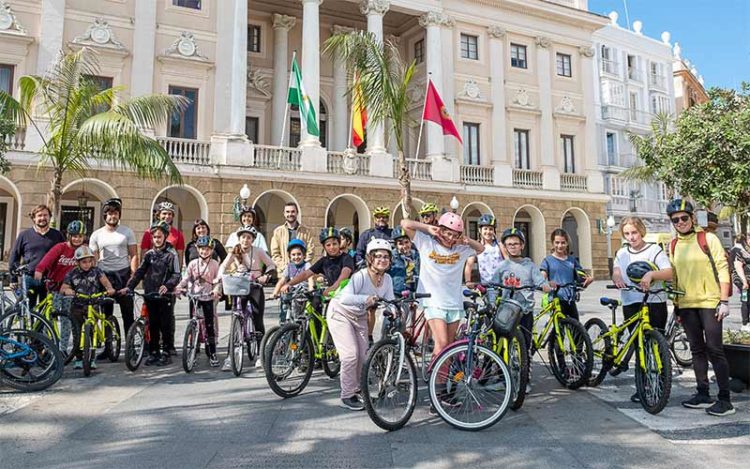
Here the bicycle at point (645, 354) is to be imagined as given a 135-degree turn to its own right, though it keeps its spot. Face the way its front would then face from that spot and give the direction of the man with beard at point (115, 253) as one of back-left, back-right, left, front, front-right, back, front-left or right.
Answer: front

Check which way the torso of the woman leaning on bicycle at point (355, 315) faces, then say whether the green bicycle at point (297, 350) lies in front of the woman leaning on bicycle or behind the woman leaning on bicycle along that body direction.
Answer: behind

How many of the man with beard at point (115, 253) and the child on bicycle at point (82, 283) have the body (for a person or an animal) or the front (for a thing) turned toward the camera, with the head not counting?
2

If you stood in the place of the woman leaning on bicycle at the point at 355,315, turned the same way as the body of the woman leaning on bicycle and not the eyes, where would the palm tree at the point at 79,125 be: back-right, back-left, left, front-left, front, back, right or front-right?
back

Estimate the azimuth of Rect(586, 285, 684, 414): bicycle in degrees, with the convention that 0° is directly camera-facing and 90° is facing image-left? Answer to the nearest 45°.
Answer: approximately 315°

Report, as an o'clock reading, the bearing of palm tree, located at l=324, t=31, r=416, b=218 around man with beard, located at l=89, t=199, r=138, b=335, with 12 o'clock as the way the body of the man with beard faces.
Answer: The palm tree is roughly at 8 o'clock from the man with beard.

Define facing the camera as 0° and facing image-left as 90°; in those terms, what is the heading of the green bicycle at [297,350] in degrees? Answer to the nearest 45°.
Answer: approximately 45°

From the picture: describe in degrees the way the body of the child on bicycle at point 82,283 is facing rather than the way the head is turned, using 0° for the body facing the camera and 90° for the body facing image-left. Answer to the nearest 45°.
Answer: approximately 0°
